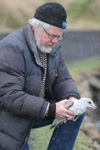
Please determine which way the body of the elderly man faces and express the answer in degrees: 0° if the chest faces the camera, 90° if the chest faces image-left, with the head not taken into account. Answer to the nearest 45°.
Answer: approximately 315°
